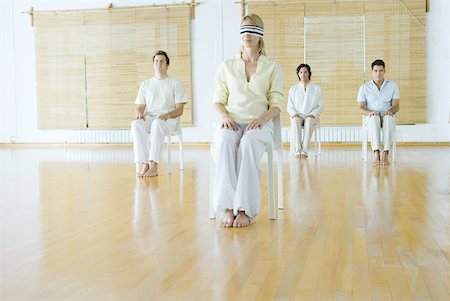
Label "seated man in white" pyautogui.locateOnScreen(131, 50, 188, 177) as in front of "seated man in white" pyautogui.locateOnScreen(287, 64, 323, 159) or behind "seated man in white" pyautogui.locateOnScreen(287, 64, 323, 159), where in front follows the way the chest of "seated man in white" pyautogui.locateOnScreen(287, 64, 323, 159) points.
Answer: in front

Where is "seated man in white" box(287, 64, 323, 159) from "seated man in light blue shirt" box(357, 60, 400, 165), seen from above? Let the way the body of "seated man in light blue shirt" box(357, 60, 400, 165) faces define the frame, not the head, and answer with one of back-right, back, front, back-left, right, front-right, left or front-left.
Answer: back-right

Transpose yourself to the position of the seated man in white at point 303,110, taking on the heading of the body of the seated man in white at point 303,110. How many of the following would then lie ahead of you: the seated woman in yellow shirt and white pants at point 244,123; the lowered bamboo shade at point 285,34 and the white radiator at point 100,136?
1

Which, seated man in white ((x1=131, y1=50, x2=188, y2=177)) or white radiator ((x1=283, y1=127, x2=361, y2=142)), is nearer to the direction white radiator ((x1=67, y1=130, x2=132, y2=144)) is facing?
the seated man in white

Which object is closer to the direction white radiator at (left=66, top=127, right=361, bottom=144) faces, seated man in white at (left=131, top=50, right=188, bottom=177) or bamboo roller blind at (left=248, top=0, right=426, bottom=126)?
the seated man in white

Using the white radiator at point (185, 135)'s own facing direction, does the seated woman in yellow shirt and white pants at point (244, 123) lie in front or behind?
in front

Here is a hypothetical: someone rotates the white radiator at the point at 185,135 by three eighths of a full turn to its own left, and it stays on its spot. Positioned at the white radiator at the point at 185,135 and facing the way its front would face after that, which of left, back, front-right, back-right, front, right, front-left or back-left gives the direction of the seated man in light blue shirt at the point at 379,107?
right

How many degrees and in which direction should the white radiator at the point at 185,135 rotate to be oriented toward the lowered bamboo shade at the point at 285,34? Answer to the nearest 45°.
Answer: approximately 90° to its left

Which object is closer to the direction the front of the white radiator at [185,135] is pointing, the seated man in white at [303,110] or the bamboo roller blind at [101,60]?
the seated man in white

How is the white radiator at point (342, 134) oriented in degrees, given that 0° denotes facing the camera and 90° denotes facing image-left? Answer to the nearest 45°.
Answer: approximately 0°

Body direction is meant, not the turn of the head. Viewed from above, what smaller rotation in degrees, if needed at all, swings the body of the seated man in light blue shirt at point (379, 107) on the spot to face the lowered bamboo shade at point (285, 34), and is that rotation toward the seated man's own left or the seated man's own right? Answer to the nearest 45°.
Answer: approximately 135° to the seated man's own right
